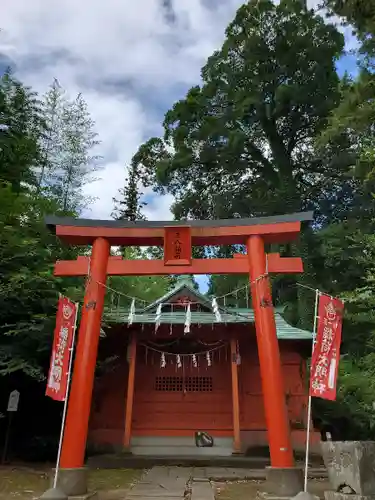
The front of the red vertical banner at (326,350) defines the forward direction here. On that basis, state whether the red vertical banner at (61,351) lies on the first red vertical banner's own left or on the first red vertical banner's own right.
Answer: on the first red vertical banner's own right

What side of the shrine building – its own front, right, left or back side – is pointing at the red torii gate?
front

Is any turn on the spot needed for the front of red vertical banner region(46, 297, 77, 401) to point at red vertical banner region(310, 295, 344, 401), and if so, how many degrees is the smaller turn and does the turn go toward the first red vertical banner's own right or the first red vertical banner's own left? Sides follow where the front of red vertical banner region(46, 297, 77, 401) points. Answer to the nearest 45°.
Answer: approximately 90° to the first red vertical banner's own left

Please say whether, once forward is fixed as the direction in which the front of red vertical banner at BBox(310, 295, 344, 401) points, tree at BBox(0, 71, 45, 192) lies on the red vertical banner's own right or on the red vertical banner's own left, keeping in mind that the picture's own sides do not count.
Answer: on the red vertical banner's own right

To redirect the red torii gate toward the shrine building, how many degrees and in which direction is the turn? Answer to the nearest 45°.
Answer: approximately 180°

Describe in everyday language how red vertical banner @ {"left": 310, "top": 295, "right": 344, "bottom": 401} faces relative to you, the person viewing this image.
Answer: facing the viewer

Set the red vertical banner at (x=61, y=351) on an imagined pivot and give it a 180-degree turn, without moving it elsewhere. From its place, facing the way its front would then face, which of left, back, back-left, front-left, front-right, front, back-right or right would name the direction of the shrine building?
front-right

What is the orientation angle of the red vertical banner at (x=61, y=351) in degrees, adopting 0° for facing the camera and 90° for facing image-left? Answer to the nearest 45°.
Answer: approximately 0°

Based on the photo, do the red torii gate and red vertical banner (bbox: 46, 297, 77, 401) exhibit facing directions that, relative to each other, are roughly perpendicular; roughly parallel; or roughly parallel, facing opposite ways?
roughly parallel
